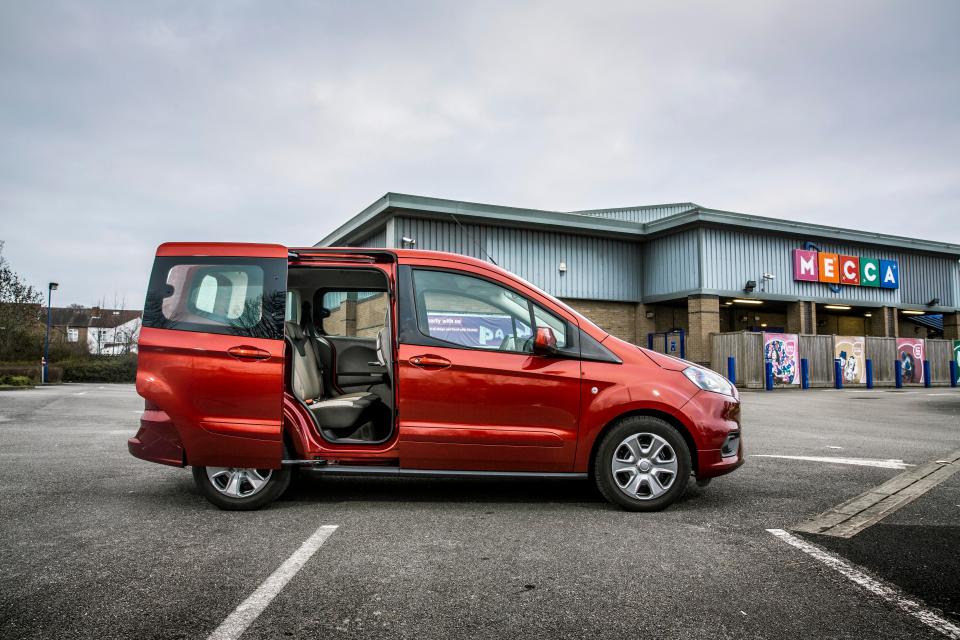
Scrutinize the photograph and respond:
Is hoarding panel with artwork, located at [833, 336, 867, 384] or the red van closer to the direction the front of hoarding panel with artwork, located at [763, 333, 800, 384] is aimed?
the red van

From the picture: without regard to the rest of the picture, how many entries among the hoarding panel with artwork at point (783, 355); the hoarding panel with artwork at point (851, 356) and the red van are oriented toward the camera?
2

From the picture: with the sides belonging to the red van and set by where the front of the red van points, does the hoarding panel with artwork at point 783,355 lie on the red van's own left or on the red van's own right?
on the red van's own left

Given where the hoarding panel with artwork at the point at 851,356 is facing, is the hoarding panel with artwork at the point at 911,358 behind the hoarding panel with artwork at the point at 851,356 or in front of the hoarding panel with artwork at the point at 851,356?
behind

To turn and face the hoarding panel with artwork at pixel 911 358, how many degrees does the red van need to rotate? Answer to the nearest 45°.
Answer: approximately 45° to its left

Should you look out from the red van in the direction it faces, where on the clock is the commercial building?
The commercial building is roughly at 10 o'clock from the red van.

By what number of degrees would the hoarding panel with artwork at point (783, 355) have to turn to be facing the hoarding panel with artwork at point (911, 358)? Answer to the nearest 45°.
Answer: approximately 135° to its left

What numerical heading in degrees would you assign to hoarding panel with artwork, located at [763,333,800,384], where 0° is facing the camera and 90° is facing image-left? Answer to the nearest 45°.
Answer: approximately 0°

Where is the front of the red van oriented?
to the viewer's right

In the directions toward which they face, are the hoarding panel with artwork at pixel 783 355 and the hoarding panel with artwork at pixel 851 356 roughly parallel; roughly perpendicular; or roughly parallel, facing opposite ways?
roughly parallel

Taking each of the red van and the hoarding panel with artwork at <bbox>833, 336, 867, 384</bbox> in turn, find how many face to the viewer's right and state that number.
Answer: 1

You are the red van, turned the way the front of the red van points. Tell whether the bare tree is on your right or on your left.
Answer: on your left

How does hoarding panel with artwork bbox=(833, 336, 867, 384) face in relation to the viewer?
toward the camera

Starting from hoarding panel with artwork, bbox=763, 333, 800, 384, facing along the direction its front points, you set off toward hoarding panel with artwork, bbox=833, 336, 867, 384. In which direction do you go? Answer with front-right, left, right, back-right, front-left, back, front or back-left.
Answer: back-left
